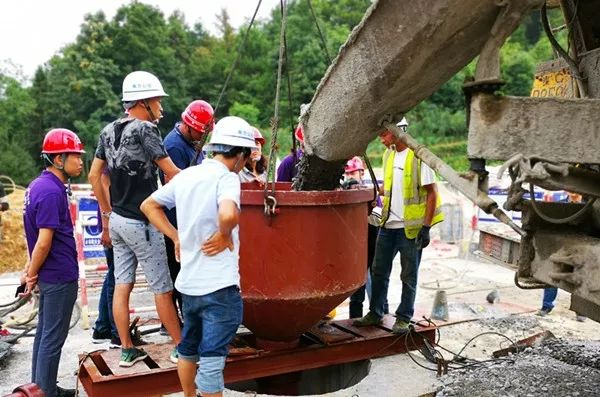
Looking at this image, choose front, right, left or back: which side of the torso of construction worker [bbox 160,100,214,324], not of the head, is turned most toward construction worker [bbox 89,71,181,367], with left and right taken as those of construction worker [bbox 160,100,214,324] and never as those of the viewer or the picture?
right

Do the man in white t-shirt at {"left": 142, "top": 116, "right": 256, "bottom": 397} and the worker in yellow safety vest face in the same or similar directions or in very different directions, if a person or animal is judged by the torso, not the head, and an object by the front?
very different directions

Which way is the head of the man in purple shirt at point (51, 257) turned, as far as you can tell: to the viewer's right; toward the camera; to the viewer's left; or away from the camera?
to the viewer's right

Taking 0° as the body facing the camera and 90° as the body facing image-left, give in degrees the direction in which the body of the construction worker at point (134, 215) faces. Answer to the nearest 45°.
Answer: approximately 225°

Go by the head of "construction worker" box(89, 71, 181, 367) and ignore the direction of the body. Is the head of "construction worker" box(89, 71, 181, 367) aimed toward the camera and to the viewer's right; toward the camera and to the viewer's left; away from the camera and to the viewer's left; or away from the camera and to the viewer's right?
away from the camera and to the viewer's right

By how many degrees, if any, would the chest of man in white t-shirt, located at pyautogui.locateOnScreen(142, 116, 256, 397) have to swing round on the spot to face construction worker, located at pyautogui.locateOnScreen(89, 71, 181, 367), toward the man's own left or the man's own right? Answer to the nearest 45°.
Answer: approximately 90° to the man's own left

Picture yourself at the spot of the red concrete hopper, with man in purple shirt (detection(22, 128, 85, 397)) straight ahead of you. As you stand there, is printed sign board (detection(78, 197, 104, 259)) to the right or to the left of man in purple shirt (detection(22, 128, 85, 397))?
right

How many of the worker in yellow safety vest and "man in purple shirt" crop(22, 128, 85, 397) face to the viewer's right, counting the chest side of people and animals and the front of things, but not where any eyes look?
1

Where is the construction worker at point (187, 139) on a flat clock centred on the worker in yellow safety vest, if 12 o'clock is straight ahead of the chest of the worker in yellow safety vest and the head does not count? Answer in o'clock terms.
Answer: The construction worker is roughly at 1 o'clock from the worker in yellow safety vest.

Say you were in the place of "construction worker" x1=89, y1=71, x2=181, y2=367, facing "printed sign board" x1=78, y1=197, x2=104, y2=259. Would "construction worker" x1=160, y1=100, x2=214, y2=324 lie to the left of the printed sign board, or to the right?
right

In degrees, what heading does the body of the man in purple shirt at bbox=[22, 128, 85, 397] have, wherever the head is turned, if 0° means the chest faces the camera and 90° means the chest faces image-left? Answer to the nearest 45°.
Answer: approximately 270°

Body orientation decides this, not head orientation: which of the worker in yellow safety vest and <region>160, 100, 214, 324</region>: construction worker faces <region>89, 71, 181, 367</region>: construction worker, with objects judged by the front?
the worker in yellow safety vest

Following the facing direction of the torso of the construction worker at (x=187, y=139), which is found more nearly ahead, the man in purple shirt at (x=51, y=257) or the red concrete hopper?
the red concrete hopper
